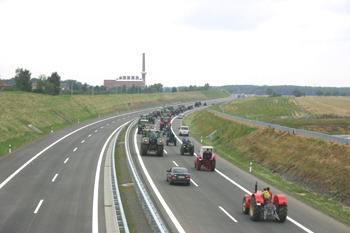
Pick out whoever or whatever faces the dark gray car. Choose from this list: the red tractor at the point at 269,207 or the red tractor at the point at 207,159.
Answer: the red tractor at the point at 269,207

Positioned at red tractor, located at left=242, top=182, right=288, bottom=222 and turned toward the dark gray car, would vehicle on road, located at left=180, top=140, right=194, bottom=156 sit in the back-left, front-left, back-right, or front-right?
front-right

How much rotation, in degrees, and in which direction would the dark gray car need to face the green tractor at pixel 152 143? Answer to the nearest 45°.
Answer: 0° — it already faces it

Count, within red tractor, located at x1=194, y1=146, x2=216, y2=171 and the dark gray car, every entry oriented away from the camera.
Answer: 2

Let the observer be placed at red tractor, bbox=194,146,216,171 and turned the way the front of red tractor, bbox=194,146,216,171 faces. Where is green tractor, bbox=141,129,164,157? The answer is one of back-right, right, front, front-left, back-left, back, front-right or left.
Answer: front-left

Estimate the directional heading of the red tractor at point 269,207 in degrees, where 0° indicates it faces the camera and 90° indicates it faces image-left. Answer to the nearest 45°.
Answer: approximately 135°

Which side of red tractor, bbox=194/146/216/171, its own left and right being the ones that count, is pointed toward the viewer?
back

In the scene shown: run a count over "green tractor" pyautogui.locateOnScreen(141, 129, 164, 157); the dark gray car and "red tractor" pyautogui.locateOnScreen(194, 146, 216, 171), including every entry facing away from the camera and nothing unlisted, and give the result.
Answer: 3

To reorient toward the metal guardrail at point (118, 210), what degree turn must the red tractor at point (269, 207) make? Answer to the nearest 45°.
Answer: approximately 45° to its left

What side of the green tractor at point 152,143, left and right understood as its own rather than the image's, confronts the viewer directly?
back

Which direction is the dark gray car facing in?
away from the camera

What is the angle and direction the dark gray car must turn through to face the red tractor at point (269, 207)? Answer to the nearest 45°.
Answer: approximately 135° to its right

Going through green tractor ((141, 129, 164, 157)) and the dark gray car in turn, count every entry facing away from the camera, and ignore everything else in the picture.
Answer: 2

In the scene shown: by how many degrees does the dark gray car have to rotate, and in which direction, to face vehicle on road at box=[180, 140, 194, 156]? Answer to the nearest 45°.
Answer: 0° — it already faces it
